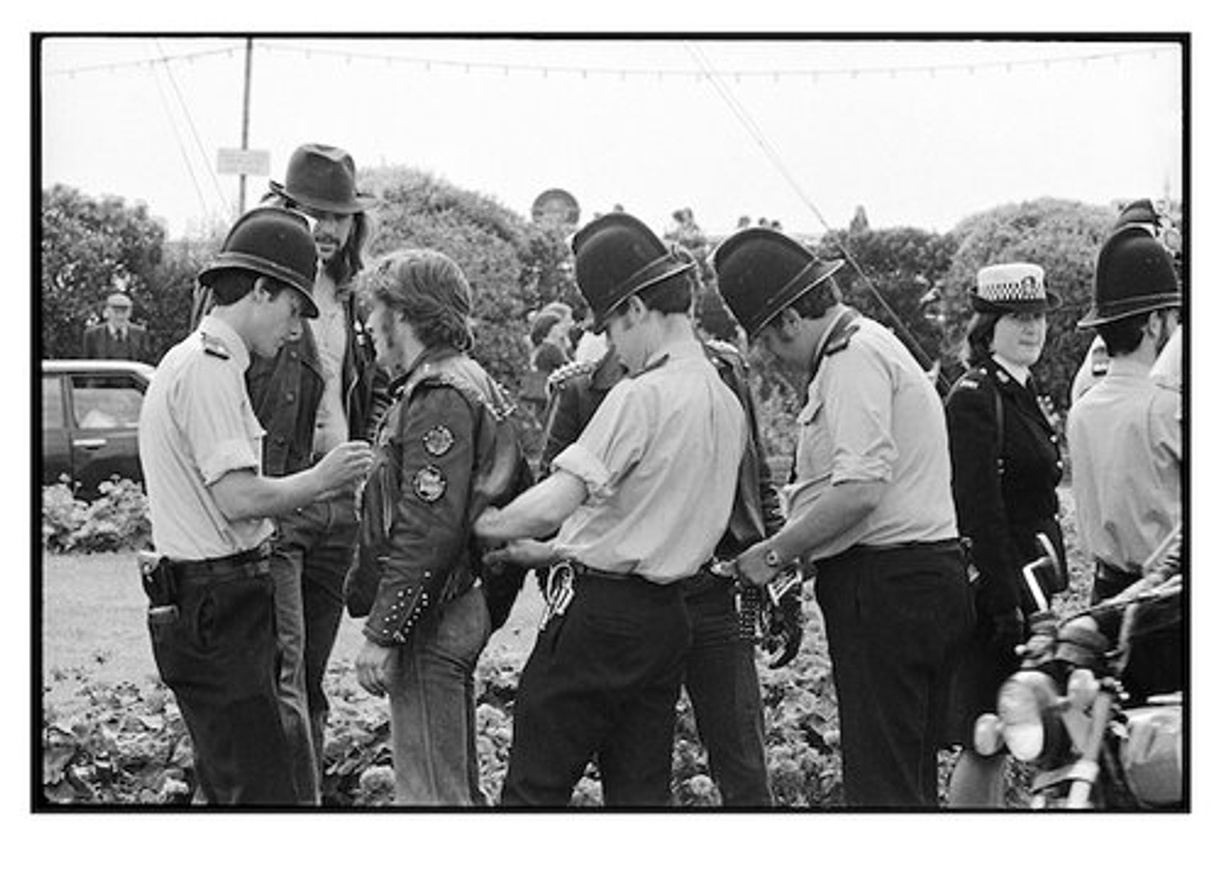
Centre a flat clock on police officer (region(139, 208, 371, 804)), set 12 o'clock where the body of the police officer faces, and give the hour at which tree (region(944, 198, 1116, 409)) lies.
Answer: The tree is roughly at 10 o'clock from the police officer.

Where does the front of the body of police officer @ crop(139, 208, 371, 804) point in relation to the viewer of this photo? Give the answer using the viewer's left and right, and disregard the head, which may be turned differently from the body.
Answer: facing to the right of the viewer

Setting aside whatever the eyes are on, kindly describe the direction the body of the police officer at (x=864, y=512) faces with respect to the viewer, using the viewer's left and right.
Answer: facing to the left of the viewer

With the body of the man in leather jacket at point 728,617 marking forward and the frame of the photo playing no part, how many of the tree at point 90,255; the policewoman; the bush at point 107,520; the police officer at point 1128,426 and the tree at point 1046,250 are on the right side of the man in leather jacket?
2

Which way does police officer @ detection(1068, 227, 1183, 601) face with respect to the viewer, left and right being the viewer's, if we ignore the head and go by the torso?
facing away from the viewer and to the right of the viewer

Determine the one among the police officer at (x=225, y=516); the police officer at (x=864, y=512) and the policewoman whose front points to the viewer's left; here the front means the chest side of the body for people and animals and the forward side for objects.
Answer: the police officer at (x=864, y=512)

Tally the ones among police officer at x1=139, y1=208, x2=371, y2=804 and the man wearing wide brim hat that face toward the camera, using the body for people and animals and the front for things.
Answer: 1

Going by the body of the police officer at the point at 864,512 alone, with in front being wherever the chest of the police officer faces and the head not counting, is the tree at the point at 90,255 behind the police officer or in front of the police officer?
in front

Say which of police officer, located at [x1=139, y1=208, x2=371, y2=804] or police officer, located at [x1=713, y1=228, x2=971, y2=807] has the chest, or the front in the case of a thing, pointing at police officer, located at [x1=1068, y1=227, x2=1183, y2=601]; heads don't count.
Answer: police officer, located at [x1=139, y1=208, x2=371, y2=804]
